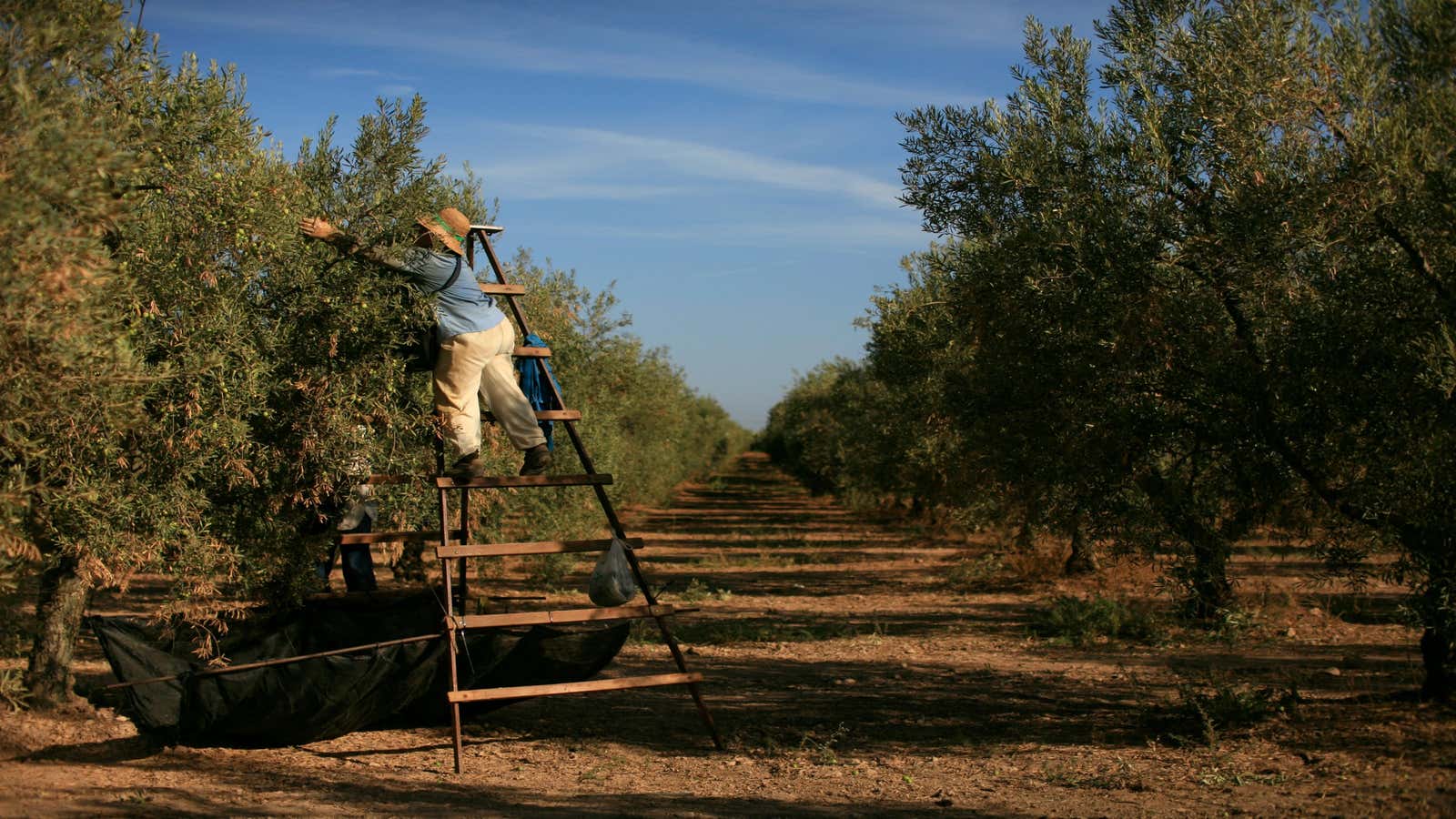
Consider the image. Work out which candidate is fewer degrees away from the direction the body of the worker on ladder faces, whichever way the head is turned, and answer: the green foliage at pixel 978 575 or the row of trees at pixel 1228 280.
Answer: the green foliage

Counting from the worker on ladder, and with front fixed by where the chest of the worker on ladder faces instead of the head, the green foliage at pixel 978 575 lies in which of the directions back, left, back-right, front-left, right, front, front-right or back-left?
right

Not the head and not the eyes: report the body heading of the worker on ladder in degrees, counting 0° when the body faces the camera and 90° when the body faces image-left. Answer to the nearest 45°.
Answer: approximately 135°

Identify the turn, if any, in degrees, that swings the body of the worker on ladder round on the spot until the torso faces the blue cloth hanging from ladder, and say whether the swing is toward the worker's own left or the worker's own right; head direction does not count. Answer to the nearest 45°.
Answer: approximately 90° to the worker's own right

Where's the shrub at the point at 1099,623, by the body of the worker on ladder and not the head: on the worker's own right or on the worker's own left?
on the worker's own right

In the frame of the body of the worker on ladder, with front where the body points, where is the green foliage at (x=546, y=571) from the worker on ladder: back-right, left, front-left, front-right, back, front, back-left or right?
front-right

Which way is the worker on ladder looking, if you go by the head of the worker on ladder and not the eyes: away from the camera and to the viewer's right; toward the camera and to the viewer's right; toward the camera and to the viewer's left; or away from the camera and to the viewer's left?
away from the camera and to the viewer's left
